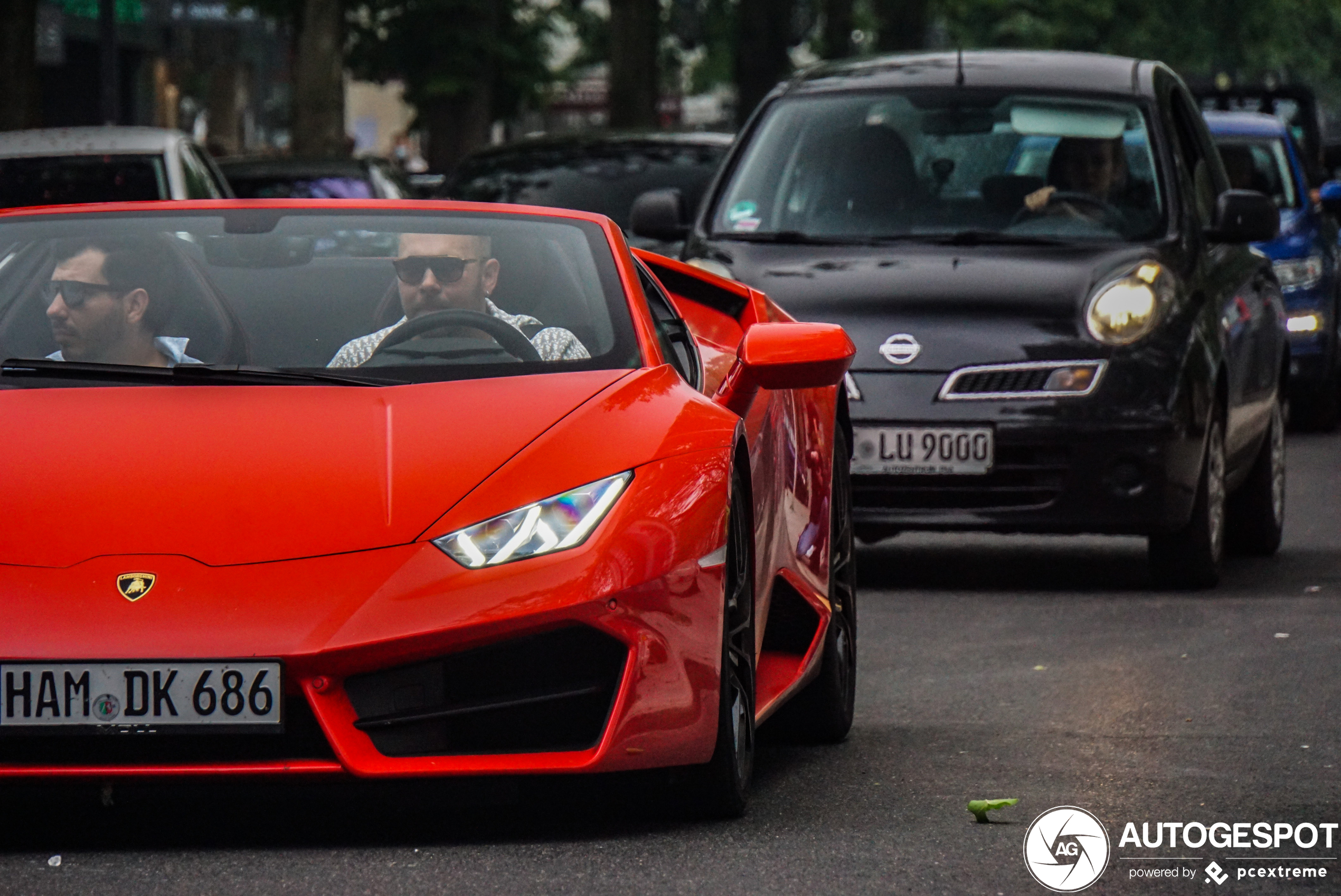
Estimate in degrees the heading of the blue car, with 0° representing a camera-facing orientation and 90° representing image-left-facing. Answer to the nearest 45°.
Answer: approximately 0°

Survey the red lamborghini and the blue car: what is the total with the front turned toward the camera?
2

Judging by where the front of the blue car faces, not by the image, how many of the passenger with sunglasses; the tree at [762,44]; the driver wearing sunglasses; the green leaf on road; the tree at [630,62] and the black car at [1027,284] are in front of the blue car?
4

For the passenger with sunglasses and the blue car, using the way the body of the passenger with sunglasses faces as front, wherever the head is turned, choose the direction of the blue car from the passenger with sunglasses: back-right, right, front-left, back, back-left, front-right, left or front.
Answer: back

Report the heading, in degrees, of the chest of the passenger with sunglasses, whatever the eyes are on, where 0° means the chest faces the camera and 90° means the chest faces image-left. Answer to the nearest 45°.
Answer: approximately 45°

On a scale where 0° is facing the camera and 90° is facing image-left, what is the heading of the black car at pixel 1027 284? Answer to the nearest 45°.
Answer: approximately 0°

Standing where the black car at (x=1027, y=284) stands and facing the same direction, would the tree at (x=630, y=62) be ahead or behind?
behind

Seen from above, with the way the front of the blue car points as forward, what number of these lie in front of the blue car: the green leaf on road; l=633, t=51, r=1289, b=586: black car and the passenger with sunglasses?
3

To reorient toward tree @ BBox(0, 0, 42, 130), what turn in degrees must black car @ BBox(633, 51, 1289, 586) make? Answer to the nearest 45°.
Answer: approximately 135° to its right

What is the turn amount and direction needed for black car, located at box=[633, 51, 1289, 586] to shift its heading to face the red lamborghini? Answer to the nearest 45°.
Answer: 0° — it already faces it

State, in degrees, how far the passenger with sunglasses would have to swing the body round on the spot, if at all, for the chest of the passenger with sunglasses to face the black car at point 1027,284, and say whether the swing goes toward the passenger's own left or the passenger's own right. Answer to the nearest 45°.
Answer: approximately 180°

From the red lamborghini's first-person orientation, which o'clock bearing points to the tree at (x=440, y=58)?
The tree is roughly at 6 o'clock from the red lamborghini.

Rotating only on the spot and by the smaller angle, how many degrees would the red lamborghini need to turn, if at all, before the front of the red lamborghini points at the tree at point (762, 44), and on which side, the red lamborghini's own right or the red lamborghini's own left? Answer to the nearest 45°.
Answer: approximately 180°

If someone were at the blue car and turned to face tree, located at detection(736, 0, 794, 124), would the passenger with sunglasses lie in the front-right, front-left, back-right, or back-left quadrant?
back-left
